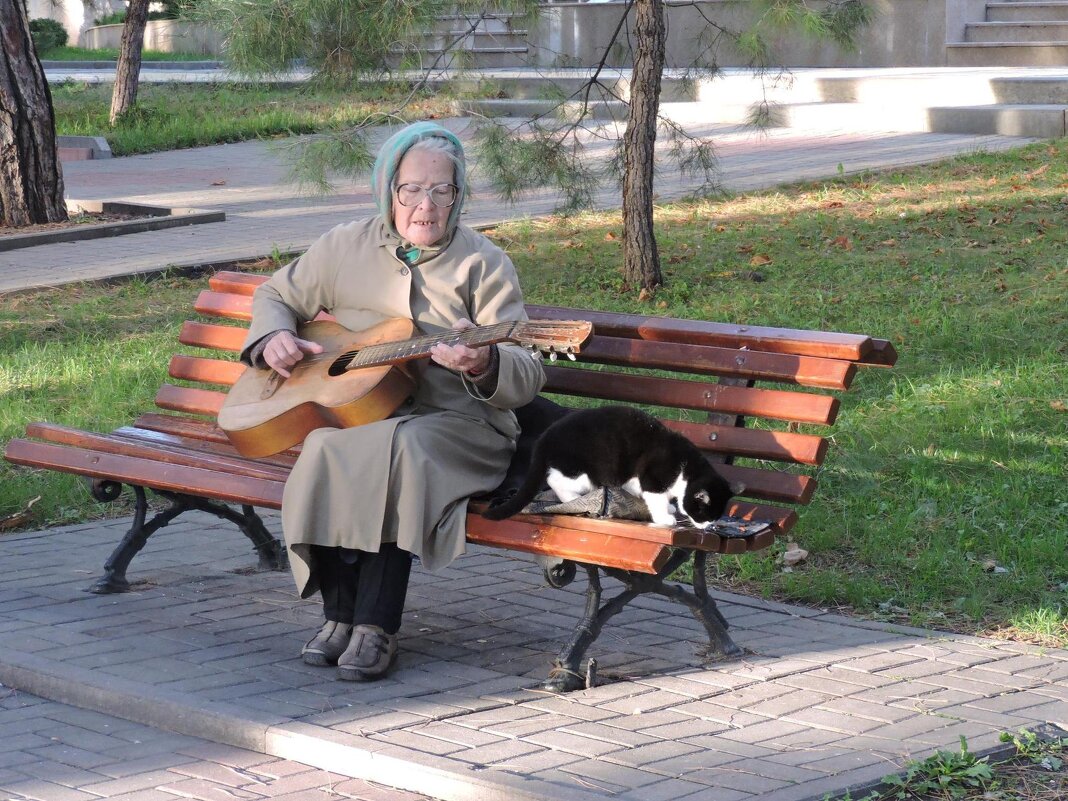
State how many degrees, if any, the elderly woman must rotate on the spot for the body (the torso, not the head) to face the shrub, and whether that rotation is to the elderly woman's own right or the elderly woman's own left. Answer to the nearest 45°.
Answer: approximately 135° to the elderly woman's own right

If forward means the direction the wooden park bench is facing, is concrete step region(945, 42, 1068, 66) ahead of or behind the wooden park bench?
behind

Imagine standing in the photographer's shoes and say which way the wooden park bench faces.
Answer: facing the viewer and to the left of the viewer

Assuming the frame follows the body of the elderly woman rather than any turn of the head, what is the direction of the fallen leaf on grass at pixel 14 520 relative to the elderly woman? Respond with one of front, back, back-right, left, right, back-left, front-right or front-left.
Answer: right

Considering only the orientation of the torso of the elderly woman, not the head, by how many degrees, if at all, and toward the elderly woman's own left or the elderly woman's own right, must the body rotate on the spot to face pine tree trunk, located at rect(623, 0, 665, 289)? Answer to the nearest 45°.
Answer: approximately 135° to the elderly woman's own right

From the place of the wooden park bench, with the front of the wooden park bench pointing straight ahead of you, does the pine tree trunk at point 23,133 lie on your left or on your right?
on your right

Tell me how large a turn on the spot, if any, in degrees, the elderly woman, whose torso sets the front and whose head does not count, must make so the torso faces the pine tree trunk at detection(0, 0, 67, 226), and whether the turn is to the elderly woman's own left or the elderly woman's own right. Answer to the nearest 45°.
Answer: approximately 135° to the elderly woman's own right

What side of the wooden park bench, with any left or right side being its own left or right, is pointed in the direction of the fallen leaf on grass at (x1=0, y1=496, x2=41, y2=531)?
right

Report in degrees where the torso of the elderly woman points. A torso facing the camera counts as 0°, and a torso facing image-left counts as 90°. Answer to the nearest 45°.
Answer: approximately 45°

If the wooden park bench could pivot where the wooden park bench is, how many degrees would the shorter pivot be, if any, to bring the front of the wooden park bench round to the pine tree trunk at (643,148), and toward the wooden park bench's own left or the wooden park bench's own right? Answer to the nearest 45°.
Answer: approximately 135° to the wooden park bench's own right
